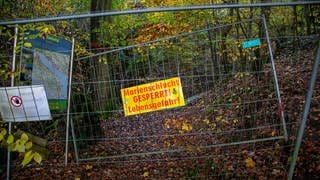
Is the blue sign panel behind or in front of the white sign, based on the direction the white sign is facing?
behind

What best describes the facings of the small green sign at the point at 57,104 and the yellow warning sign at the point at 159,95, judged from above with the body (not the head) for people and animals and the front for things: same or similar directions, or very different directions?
same or similar directions

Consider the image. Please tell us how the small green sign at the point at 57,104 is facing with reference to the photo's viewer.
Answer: facing the viewer

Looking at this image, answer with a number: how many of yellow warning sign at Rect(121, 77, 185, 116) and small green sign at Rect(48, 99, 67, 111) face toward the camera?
2

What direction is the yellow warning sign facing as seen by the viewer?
toward the camera

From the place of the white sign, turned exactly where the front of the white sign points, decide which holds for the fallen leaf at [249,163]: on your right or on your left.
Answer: on your left

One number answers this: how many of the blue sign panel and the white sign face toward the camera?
2

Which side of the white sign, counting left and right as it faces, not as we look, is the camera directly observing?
front

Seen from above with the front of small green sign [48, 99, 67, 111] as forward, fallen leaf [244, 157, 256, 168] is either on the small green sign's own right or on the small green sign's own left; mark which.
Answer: on the small green sign's own left
